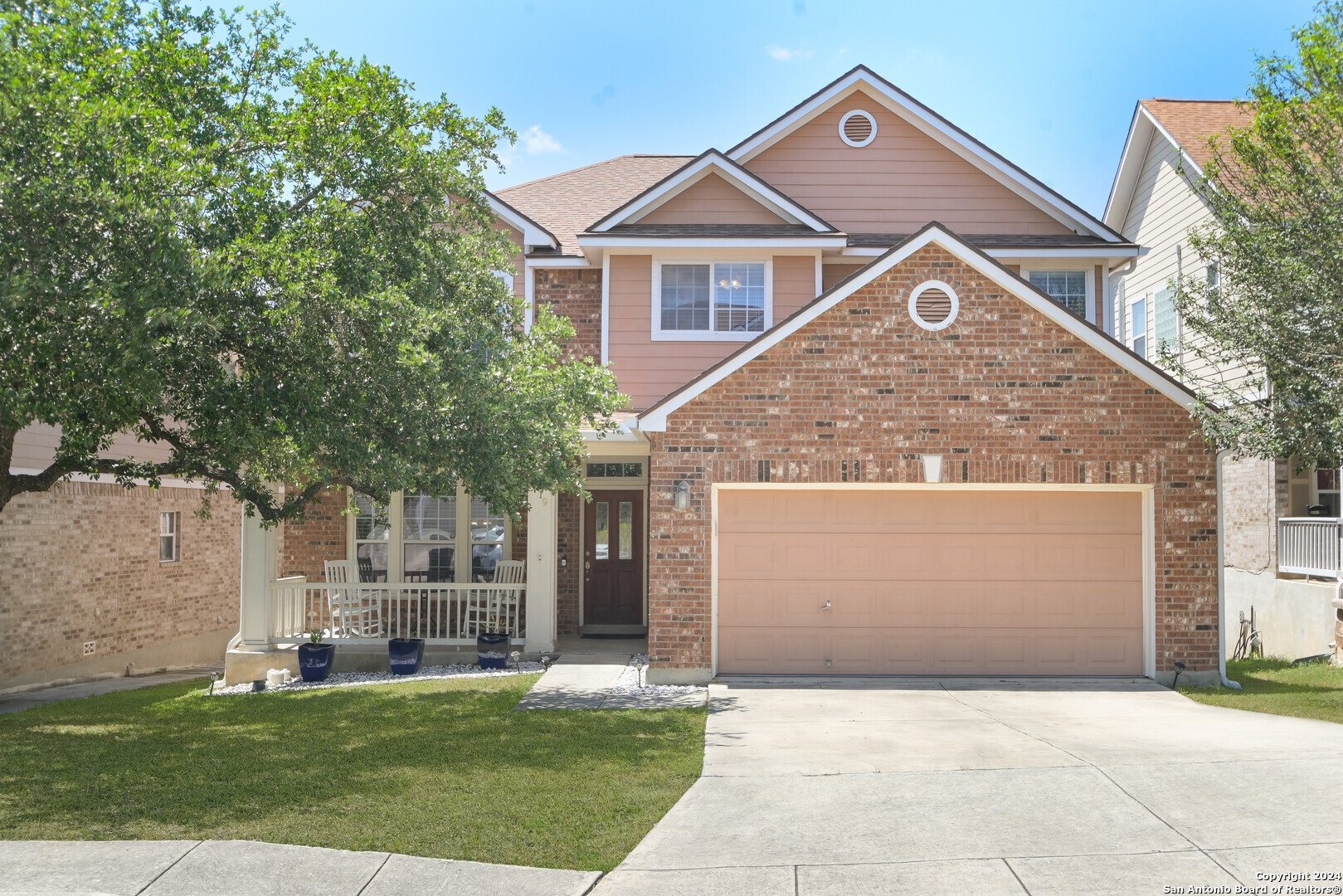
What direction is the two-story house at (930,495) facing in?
toward the camera

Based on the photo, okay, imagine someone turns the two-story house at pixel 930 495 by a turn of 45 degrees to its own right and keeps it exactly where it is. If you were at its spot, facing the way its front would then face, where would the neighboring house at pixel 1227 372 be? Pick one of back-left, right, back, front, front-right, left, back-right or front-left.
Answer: back

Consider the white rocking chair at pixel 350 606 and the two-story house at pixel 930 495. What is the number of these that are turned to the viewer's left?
0

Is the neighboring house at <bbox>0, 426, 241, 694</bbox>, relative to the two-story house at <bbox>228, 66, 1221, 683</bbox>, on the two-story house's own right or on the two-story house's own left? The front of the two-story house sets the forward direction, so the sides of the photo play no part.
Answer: on the two-story house's own right

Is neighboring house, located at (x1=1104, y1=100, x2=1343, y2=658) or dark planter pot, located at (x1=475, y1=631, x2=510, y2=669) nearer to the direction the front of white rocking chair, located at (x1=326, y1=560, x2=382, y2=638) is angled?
the dark planter pot

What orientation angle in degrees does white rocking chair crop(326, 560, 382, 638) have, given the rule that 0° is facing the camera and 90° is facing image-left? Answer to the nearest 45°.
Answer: approximately 315°

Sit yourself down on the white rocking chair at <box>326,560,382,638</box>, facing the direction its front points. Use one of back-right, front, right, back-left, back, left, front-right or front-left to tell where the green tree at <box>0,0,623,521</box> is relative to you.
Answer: front-right
